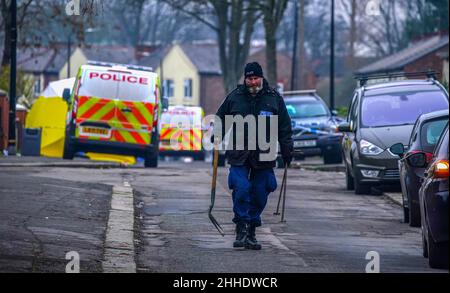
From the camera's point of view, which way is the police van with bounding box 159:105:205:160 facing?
away from the camera

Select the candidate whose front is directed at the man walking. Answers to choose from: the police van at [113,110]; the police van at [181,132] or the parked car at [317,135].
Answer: the parked car

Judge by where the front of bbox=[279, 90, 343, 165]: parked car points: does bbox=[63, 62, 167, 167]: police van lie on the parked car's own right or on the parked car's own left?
on the parked car's own right

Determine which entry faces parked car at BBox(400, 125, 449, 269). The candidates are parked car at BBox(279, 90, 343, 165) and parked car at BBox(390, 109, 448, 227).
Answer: parked car at BBox(279, 90, 343, 165)

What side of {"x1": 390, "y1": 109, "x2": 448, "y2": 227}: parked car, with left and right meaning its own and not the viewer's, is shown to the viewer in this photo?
back

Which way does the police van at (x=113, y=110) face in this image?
away from the camera

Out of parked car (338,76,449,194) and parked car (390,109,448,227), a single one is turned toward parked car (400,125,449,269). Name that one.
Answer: parked car (338,76,449,194)

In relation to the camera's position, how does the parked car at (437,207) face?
facing away from the viewer
